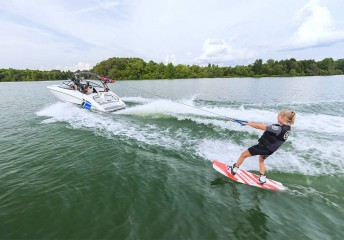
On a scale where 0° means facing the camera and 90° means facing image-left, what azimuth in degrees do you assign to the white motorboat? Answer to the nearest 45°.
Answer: approximately 135°

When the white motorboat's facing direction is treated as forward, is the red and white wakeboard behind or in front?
behind
